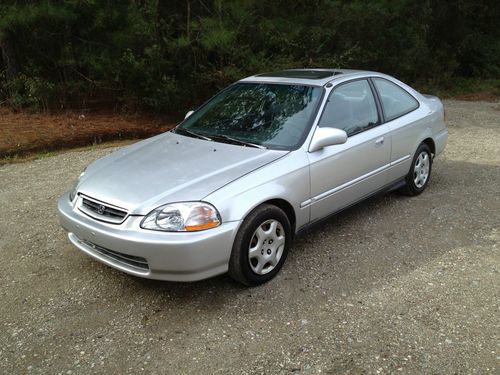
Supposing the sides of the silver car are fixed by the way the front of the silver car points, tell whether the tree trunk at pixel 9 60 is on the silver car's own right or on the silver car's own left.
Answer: on the silver car's own right

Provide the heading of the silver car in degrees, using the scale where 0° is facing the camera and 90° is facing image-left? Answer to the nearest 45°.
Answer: approximately 45°
